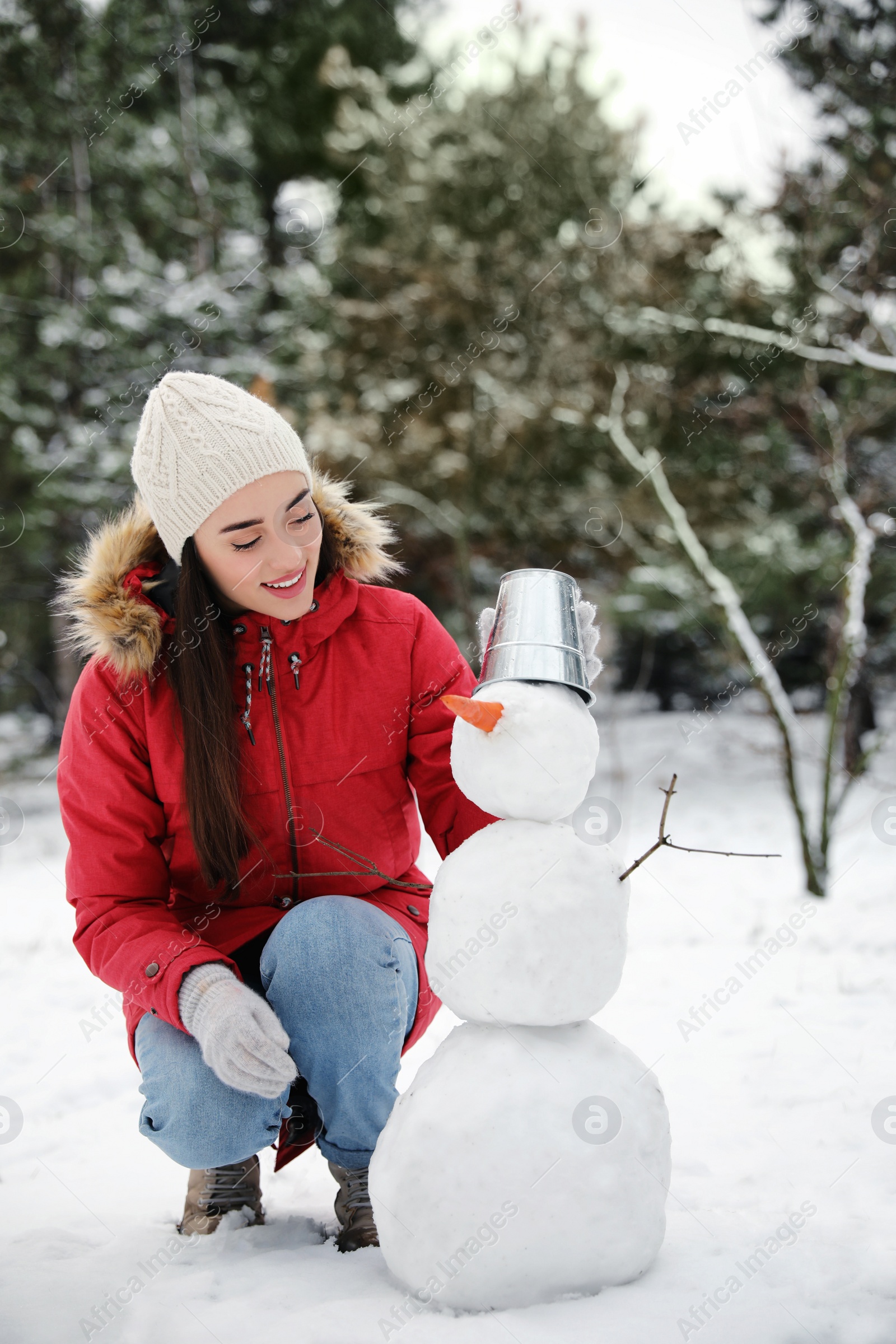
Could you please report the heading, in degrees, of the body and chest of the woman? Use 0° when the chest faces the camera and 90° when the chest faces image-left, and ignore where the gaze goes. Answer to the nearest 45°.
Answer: approximately 0°

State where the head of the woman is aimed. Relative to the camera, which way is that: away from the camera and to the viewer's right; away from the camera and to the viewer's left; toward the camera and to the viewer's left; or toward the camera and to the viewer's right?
toward the camera and to the viewer's right

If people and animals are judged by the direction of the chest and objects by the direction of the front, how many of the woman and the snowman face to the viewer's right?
0
